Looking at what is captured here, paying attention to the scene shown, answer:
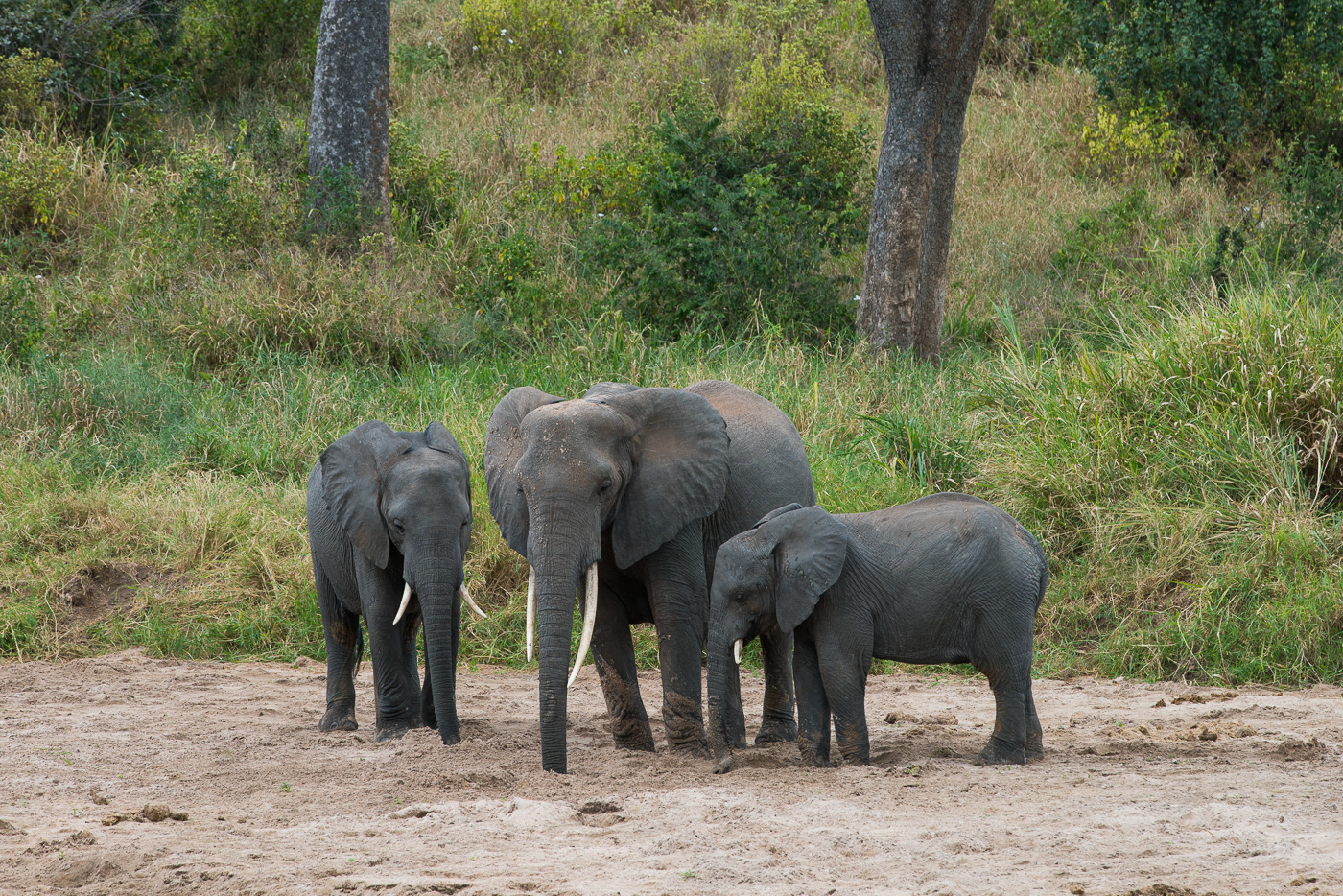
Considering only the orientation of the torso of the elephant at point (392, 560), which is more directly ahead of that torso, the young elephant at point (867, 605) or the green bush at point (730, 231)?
the young elephant

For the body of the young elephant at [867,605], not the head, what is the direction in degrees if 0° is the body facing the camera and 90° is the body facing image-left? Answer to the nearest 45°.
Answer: approximately 90°

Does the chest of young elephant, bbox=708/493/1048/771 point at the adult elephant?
yes

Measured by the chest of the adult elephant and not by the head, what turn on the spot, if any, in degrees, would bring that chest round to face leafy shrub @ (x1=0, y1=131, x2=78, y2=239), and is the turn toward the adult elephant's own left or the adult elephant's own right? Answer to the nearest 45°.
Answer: approximately 90° to the adult elephant's own right

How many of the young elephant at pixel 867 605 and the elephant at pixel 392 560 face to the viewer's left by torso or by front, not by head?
1

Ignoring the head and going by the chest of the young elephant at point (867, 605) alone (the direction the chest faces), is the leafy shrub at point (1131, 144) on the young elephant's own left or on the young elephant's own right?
on the young elephant's own right

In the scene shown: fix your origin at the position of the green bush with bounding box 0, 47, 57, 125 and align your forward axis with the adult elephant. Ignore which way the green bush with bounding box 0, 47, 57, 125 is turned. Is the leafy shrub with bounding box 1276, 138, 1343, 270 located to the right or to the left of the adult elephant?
left

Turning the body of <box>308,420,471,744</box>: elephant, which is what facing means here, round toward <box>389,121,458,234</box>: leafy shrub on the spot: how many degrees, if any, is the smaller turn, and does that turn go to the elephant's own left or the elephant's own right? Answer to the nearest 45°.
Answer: approximately 135° to the elephant's own left

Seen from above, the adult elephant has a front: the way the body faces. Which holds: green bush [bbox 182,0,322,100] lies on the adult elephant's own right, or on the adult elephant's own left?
on the adult elephant's own right
